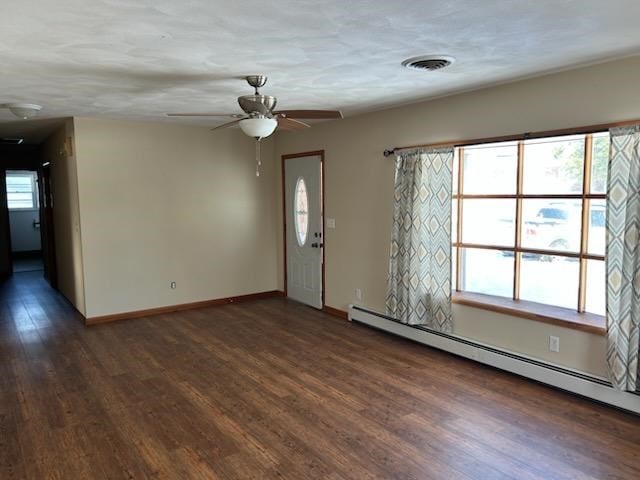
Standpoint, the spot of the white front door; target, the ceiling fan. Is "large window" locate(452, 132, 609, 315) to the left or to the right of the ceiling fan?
left

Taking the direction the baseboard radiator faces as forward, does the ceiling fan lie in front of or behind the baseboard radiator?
in front

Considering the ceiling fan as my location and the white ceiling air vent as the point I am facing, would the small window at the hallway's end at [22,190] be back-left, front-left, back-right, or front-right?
back-left

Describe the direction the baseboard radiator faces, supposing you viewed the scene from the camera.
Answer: facing the viewer and to the left of the viewer

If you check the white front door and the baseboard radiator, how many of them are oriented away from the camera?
0

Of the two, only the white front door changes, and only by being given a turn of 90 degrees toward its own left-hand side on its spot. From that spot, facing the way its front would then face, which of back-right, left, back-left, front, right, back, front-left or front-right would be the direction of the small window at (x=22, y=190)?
back

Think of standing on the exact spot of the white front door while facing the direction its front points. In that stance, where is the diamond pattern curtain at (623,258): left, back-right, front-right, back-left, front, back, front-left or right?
left

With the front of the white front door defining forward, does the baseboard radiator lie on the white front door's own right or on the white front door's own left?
on the white front door's own left

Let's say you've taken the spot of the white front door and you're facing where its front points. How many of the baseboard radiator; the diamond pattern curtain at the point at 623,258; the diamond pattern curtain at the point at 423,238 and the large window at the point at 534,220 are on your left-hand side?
4

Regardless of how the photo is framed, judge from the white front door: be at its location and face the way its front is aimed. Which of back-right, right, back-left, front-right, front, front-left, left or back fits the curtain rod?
left
